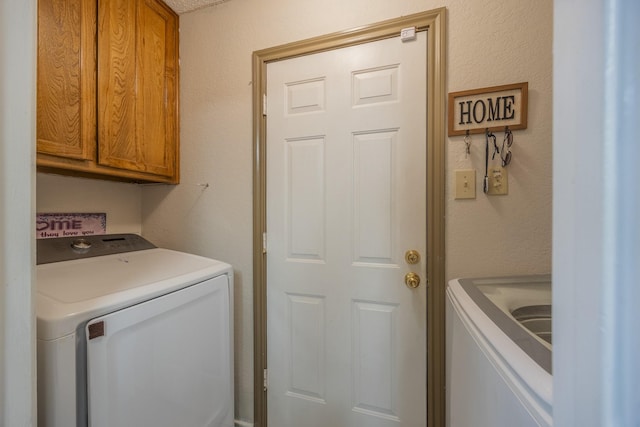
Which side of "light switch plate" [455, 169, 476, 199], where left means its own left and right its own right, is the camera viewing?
front

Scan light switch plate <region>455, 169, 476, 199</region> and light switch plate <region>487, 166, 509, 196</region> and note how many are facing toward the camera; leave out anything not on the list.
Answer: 2

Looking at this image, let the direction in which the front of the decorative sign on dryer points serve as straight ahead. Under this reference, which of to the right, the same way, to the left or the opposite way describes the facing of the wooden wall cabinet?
the same way

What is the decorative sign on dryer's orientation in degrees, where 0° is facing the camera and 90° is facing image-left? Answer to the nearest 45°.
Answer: approximately 315°

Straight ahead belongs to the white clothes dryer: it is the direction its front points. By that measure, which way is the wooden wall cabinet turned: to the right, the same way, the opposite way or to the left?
the same way

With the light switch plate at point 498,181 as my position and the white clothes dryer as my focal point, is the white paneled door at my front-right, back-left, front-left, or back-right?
front-right

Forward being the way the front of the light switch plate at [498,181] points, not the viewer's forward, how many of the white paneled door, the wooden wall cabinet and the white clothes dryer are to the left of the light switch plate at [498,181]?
0

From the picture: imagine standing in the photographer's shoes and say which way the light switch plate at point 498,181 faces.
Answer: facing the viewer

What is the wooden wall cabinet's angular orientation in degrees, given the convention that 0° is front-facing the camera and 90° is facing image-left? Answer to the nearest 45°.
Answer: approximately 315°

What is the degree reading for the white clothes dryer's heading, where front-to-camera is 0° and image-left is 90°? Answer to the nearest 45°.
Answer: approximately 315°
